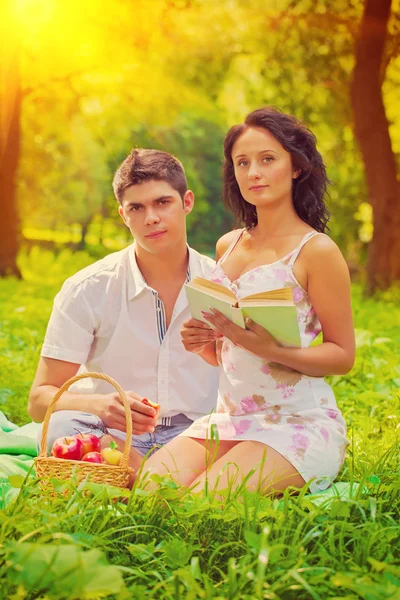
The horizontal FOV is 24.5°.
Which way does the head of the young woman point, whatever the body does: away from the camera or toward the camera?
toward the camera

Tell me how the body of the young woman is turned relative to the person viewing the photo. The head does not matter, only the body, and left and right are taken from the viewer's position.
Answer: facing the viewer and to the left of the viewer

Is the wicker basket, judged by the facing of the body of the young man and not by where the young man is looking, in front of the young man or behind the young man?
in front

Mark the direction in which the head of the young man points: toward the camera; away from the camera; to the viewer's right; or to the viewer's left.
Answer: toward the camera

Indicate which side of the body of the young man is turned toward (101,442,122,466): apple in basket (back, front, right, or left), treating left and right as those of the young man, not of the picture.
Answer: front

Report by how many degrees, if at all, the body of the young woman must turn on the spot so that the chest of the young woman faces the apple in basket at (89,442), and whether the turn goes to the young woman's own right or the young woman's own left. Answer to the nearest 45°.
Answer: approximately 45° to the young woman's own right

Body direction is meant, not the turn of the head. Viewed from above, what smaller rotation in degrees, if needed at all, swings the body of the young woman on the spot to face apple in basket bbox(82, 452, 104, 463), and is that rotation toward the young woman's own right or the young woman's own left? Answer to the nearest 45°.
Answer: approximately 45° to the young woman's own right

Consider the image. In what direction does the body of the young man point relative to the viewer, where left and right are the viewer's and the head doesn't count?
facing the viewer

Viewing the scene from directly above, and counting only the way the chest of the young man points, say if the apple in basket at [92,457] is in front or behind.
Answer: in front

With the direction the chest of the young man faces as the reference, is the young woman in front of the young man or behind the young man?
in front

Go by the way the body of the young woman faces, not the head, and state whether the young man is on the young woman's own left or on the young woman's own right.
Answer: on the young woman's own right

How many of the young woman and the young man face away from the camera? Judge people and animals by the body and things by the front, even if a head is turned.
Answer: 0
